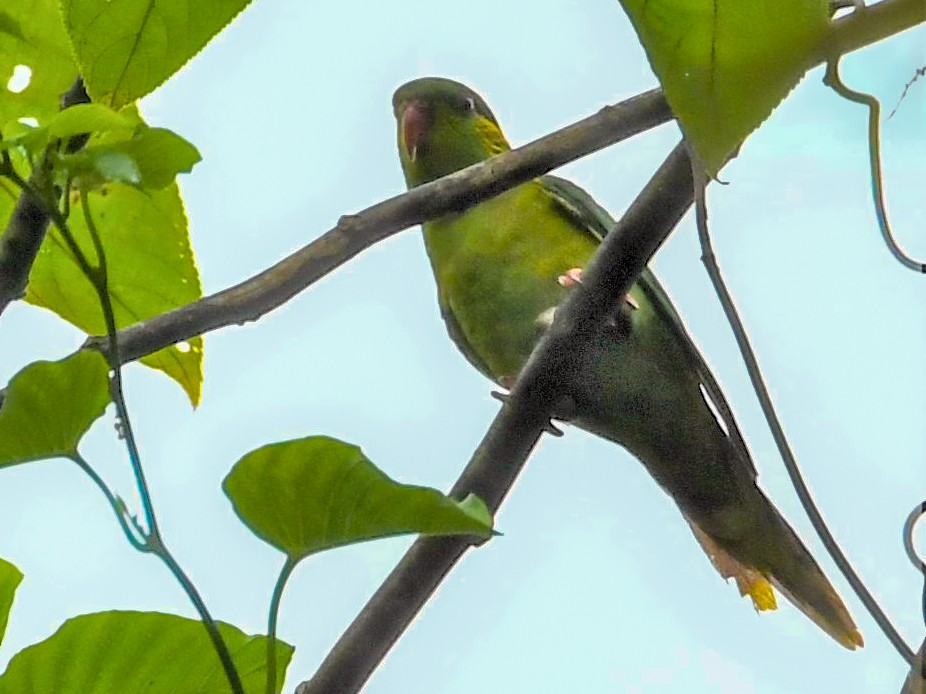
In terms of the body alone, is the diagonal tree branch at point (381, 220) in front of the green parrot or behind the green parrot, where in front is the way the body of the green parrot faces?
in front

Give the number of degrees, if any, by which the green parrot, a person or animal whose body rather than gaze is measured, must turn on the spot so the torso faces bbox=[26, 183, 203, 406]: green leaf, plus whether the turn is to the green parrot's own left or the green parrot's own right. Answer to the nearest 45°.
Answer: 0° — it already faces it

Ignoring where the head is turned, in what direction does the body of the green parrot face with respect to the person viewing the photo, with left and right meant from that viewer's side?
facing the viewer and to the left of the viewer

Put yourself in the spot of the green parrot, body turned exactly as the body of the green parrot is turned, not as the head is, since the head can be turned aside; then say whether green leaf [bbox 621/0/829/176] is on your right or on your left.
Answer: on your left

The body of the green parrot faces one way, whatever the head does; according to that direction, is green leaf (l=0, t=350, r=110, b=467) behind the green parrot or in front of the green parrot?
in front
